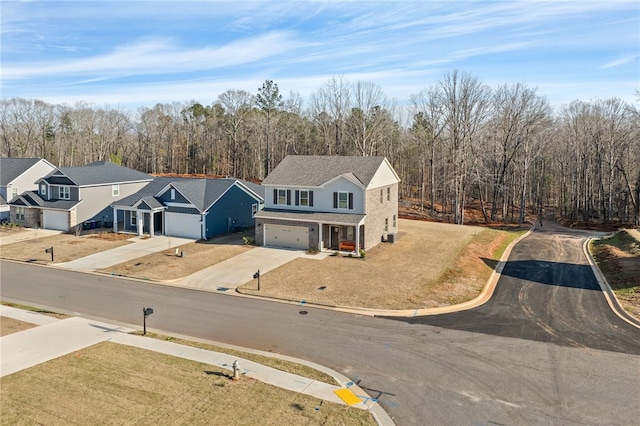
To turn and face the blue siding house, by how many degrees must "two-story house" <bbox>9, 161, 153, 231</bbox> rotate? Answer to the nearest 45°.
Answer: approximately 90° to its left

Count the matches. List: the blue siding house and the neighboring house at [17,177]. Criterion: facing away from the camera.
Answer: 0

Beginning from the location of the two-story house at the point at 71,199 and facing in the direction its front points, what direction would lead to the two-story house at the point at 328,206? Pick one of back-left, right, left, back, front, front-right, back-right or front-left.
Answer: left

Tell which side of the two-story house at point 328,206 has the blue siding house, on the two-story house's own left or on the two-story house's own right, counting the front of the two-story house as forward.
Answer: on the two-story house's own right

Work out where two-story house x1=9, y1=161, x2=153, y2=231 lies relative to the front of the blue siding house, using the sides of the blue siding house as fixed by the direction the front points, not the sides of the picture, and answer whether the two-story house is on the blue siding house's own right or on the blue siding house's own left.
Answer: on the blue siding house's own right

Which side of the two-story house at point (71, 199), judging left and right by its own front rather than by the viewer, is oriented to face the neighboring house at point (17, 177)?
right

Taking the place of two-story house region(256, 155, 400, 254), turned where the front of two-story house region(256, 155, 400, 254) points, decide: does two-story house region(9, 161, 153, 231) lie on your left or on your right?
on your right

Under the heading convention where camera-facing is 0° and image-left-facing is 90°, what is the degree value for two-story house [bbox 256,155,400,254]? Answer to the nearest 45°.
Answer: approximately 45°

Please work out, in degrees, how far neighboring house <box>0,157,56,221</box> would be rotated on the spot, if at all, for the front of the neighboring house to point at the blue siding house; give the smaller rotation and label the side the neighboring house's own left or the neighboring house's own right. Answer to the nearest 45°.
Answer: approximately 90° to the neighboring house's own left

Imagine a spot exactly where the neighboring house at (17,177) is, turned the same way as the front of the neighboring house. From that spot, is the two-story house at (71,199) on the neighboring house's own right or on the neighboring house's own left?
on the neighboring house's own left

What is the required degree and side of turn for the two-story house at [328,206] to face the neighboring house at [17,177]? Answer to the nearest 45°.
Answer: approximately 90° to its right

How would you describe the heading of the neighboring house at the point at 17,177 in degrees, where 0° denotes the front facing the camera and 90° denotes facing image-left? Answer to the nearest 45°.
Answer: approximately 45°

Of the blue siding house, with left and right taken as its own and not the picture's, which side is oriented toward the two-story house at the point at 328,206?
left

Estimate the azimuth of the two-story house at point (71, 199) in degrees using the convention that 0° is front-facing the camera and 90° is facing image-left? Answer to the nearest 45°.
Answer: approximately 45°
